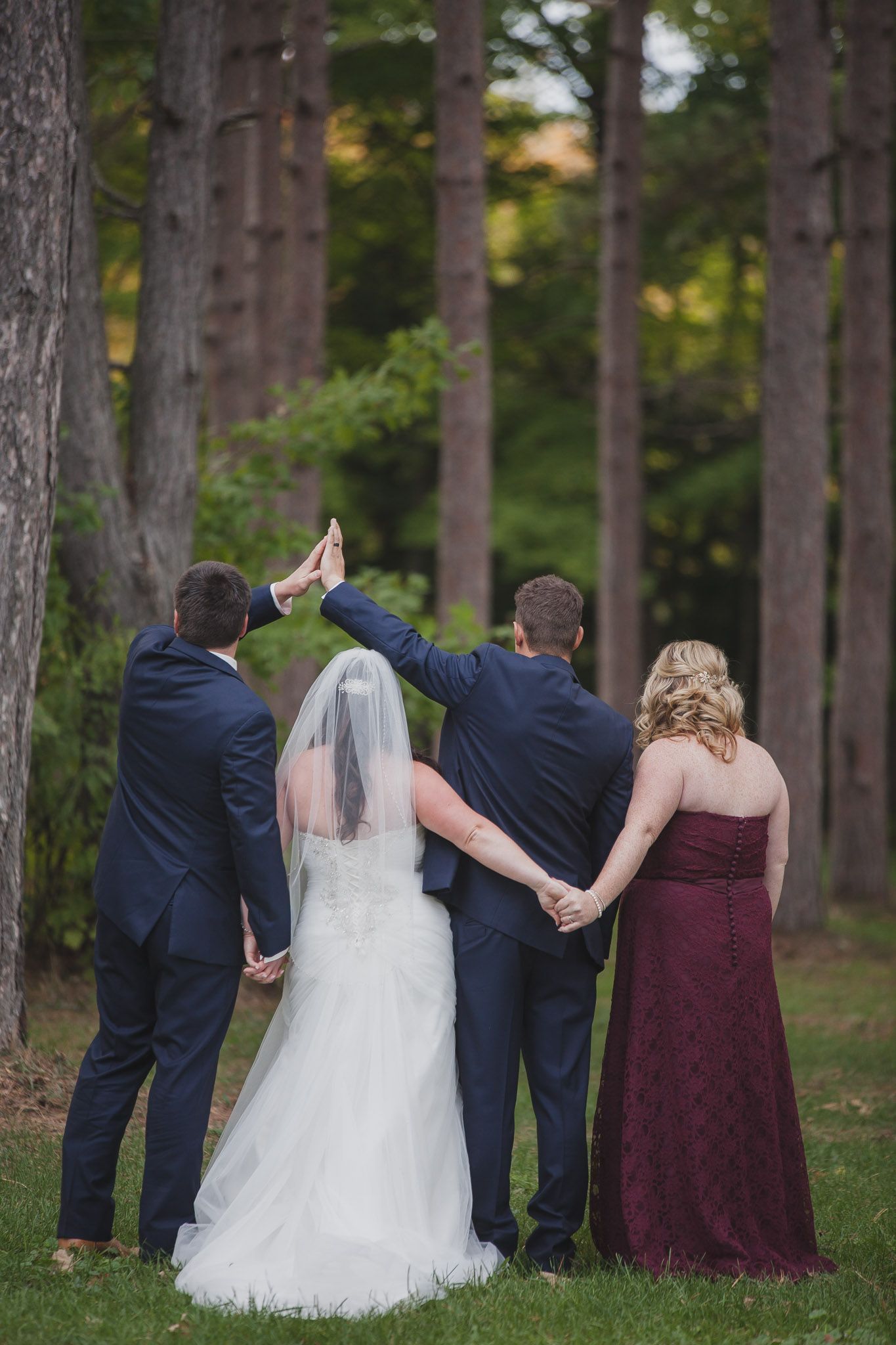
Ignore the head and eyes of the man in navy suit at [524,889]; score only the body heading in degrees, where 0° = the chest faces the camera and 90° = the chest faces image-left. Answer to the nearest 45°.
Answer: approximately 180°

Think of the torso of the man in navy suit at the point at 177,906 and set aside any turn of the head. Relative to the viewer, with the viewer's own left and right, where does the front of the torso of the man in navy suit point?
facing away from the viewer and to the right of the viewer

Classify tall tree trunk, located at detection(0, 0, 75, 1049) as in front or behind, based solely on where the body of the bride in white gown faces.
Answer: in front

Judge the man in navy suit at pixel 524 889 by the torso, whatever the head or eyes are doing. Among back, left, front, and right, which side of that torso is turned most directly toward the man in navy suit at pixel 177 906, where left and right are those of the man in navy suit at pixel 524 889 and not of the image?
left

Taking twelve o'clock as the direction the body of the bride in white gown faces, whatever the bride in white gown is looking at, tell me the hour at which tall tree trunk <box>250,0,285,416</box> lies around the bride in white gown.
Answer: The tall tree trunk is roughly at 12 o'clock from the bride in white gown.

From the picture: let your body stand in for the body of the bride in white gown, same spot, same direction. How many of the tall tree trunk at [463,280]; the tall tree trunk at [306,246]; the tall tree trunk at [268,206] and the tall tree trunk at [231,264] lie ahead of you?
4

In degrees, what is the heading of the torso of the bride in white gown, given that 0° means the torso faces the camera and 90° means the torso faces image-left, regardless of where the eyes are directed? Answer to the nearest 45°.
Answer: approximately 180°

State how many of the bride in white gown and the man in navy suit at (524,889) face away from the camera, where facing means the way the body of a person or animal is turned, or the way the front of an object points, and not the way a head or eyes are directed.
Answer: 2

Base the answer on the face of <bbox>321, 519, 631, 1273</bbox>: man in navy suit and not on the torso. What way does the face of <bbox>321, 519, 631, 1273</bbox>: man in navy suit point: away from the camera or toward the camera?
away from the camera

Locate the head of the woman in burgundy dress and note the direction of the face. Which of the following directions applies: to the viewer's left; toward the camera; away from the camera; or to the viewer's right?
away from the camera

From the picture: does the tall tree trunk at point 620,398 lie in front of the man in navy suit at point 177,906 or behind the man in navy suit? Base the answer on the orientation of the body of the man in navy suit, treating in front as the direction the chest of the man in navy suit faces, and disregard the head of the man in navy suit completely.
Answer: in front
